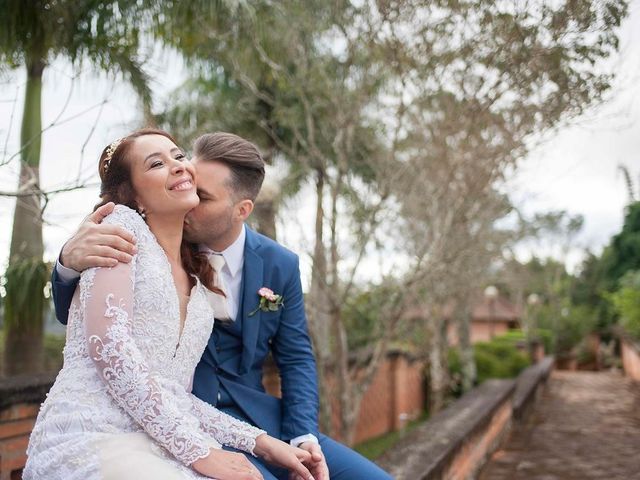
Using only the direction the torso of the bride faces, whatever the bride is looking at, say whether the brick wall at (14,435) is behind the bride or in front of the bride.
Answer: behind

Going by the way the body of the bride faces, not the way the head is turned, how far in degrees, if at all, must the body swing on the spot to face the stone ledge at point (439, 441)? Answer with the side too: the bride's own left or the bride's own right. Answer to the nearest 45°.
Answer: approximately 90° to the bride's own left

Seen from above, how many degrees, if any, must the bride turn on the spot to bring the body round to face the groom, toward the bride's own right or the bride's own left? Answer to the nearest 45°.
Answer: approximately 90° to the bride's own left

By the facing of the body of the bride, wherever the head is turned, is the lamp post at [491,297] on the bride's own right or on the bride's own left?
on the bride's own left

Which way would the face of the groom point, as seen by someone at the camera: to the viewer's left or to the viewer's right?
to the viewer's left

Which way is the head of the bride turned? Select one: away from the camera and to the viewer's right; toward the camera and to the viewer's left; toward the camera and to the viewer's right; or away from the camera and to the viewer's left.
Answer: toward the camera and to the viewer's right

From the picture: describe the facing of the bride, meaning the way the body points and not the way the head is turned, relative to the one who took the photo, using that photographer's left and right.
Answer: facing the viewer and to the right of the viewer
